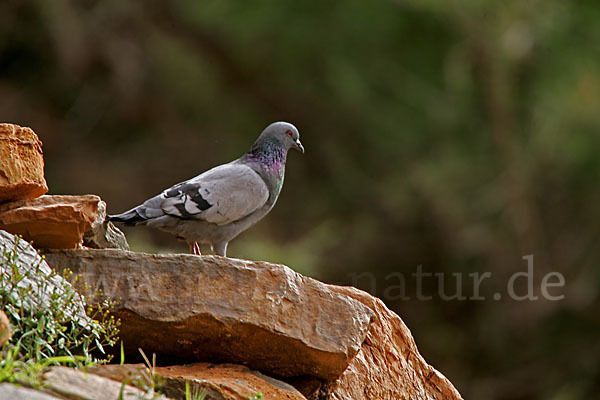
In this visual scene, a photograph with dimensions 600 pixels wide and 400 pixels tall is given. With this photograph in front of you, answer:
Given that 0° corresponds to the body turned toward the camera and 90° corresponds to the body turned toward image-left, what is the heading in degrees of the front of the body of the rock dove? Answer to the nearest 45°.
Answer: approximately 270°

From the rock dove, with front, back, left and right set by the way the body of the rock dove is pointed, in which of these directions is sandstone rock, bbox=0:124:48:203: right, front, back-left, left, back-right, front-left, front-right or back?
back-right

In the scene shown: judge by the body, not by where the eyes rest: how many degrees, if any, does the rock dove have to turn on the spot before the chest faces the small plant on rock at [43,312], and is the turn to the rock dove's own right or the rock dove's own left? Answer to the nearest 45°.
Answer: approximately 135° to the rock dove's own right

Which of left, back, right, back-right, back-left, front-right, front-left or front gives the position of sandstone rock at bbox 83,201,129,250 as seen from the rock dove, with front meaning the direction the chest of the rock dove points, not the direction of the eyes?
back-right

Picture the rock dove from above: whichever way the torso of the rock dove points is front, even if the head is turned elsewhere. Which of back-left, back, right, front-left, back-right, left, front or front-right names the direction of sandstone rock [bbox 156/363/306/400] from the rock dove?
right

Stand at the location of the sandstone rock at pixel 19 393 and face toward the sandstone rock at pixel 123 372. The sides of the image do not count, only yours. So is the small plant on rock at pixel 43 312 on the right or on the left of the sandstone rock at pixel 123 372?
left
